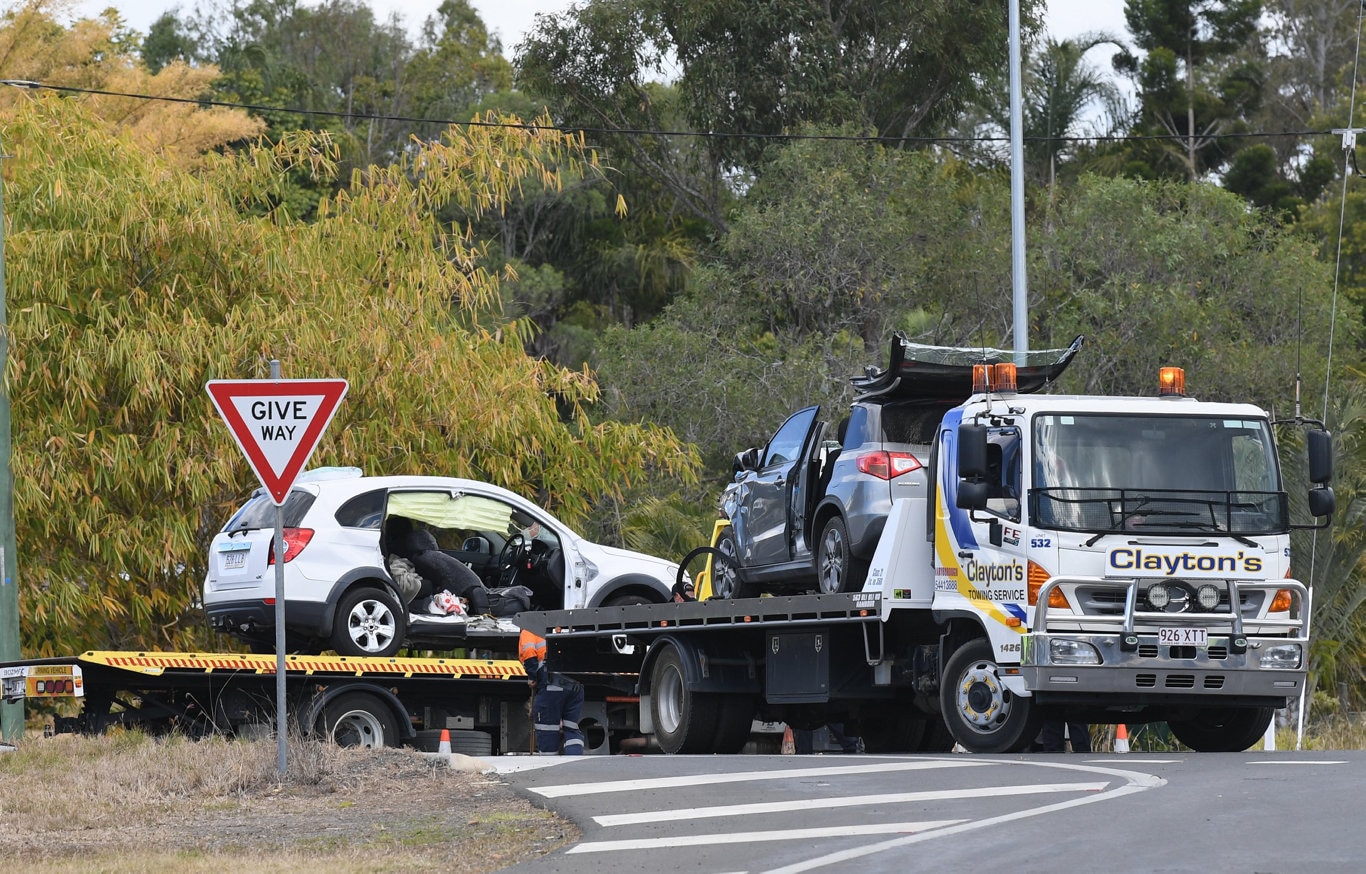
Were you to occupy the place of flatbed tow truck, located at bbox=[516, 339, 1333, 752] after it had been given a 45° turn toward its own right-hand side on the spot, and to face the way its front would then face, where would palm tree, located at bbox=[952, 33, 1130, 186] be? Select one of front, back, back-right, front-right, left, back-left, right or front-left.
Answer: back

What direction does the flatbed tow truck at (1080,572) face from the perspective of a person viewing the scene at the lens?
facing the viewer and to the right of the viewer

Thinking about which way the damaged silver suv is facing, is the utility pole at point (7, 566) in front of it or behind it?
in front

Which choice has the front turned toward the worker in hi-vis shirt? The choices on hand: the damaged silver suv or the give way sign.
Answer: the damaged silver suv

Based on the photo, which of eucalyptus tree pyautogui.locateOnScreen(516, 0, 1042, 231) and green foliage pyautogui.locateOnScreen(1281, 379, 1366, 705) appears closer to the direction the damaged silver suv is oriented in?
the eucalyptus tree

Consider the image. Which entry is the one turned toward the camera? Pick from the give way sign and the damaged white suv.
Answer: the give way sign

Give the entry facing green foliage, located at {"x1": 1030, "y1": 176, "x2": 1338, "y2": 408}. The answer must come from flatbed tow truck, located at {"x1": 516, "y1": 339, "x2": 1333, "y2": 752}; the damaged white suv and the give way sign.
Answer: the damaged white suv

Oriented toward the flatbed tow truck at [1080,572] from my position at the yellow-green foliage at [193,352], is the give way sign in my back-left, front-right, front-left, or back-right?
front-right

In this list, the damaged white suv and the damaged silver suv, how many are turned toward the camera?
0

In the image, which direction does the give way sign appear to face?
toward the camera

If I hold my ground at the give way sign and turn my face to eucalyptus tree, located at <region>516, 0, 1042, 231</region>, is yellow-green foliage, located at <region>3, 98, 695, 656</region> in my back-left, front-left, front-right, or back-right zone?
front-left

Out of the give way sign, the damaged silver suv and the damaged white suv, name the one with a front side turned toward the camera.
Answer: the give way sign

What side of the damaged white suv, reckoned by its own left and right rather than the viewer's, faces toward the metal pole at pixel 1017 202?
front

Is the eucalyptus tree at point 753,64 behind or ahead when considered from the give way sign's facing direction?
behind

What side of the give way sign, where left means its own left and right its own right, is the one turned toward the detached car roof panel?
left

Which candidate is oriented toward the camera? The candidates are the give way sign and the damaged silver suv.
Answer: the give way sign

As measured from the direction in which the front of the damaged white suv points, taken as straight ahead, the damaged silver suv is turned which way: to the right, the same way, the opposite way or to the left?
to the left

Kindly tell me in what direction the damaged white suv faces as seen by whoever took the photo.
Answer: facing away from the viewer and to the right of the viewer

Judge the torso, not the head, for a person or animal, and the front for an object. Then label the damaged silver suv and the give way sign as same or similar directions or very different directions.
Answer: very different directions
